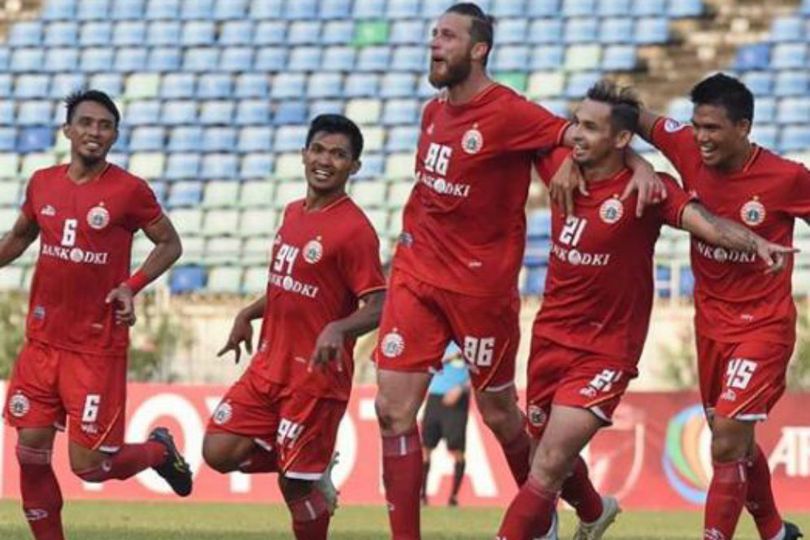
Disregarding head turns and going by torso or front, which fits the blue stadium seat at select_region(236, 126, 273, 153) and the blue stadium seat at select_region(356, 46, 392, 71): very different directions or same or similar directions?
same or similar directions

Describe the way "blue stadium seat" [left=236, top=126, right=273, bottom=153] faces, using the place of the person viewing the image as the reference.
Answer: facing the viewer

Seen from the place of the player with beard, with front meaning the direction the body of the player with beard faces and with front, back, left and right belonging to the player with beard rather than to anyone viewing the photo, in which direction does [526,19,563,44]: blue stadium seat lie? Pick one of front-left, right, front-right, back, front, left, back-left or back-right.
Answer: back-right

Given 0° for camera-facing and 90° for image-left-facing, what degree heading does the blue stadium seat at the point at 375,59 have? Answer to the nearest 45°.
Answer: approximately 0°

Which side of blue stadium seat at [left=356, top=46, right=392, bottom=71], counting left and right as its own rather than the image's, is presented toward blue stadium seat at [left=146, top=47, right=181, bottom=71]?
right

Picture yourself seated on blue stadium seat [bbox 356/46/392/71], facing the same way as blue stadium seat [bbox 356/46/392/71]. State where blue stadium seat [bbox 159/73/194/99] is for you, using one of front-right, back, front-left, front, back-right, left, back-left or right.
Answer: right

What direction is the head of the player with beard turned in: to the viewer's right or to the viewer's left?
to the viewer's left

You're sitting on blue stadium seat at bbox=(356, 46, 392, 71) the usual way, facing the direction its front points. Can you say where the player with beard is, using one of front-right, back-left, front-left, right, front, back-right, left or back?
front

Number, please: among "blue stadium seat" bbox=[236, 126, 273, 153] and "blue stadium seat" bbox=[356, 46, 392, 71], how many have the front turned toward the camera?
2

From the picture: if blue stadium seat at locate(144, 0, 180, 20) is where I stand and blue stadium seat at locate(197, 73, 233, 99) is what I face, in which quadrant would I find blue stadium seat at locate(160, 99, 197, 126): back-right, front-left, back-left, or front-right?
front-right

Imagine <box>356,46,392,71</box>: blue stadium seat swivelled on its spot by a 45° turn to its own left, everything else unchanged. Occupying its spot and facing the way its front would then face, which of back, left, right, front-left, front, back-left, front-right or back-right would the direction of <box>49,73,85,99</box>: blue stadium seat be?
back-right

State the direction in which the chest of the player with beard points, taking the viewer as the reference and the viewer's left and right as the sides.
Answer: facing the viewer and to the left of the viewer
